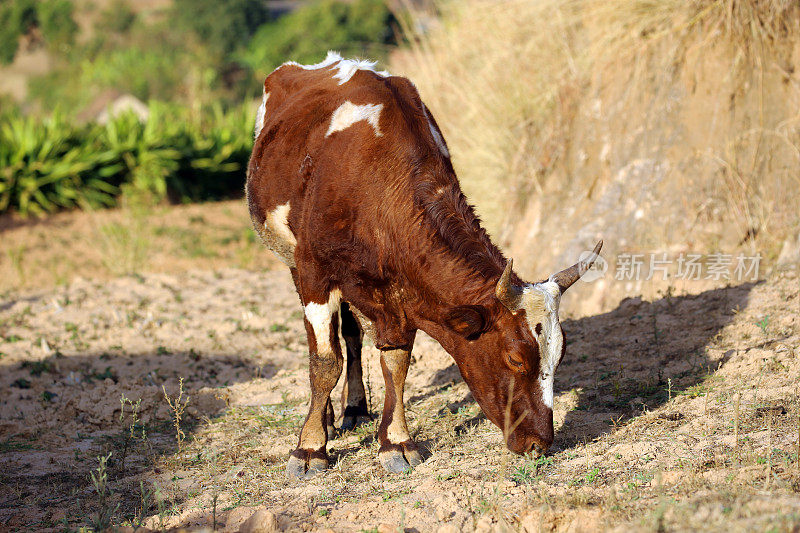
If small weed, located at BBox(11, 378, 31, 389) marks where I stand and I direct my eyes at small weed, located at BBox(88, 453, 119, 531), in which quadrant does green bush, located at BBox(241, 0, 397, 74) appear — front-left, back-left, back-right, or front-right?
back-left

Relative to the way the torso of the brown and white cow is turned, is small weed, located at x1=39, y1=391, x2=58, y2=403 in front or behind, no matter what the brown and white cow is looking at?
behind

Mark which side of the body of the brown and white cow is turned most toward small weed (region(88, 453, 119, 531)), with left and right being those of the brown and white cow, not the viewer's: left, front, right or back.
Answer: right

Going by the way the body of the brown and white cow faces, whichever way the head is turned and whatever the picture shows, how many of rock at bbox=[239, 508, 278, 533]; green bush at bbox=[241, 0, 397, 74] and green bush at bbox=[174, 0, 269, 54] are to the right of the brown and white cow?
1

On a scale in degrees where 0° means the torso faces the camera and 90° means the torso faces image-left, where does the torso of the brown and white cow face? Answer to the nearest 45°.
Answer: approximately 315°

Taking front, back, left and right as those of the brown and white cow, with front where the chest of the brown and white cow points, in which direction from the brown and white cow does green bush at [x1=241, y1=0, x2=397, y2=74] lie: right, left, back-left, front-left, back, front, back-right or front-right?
back-left

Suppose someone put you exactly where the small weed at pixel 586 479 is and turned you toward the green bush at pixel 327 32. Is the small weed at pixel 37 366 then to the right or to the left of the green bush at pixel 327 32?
left

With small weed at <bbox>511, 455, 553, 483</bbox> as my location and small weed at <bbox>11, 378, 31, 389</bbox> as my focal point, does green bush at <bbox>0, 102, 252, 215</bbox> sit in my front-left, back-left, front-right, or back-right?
front-right

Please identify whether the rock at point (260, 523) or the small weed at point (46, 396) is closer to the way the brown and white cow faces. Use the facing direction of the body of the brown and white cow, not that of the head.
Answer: the rock

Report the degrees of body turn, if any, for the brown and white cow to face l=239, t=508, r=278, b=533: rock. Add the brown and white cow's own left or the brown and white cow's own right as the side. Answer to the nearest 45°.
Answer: approximately 90° to the brown and white cow's own right
